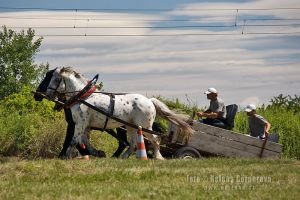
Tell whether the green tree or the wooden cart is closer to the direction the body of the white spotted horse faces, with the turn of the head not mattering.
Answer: the green tree

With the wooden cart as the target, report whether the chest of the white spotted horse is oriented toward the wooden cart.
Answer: no

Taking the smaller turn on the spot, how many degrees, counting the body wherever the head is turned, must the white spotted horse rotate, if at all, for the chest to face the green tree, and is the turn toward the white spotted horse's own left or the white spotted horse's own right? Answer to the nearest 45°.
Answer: approximately 90° to the white spotted horse's own right

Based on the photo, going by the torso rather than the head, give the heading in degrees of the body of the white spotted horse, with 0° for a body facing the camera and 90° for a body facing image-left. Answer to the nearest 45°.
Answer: approximately 90°
